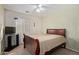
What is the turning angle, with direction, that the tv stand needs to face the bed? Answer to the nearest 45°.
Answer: approximately 45° to its left

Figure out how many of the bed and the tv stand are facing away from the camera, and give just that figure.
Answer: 0

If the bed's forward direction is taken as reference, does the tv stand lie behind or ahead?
ahead

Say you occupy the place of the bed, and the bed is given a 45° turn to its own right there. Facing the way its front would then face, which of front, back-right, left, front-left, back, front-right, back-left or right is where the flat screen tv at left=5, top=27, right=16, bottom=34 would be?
front

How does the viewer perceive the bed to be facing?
facing the viewer and to the left of the viewer
